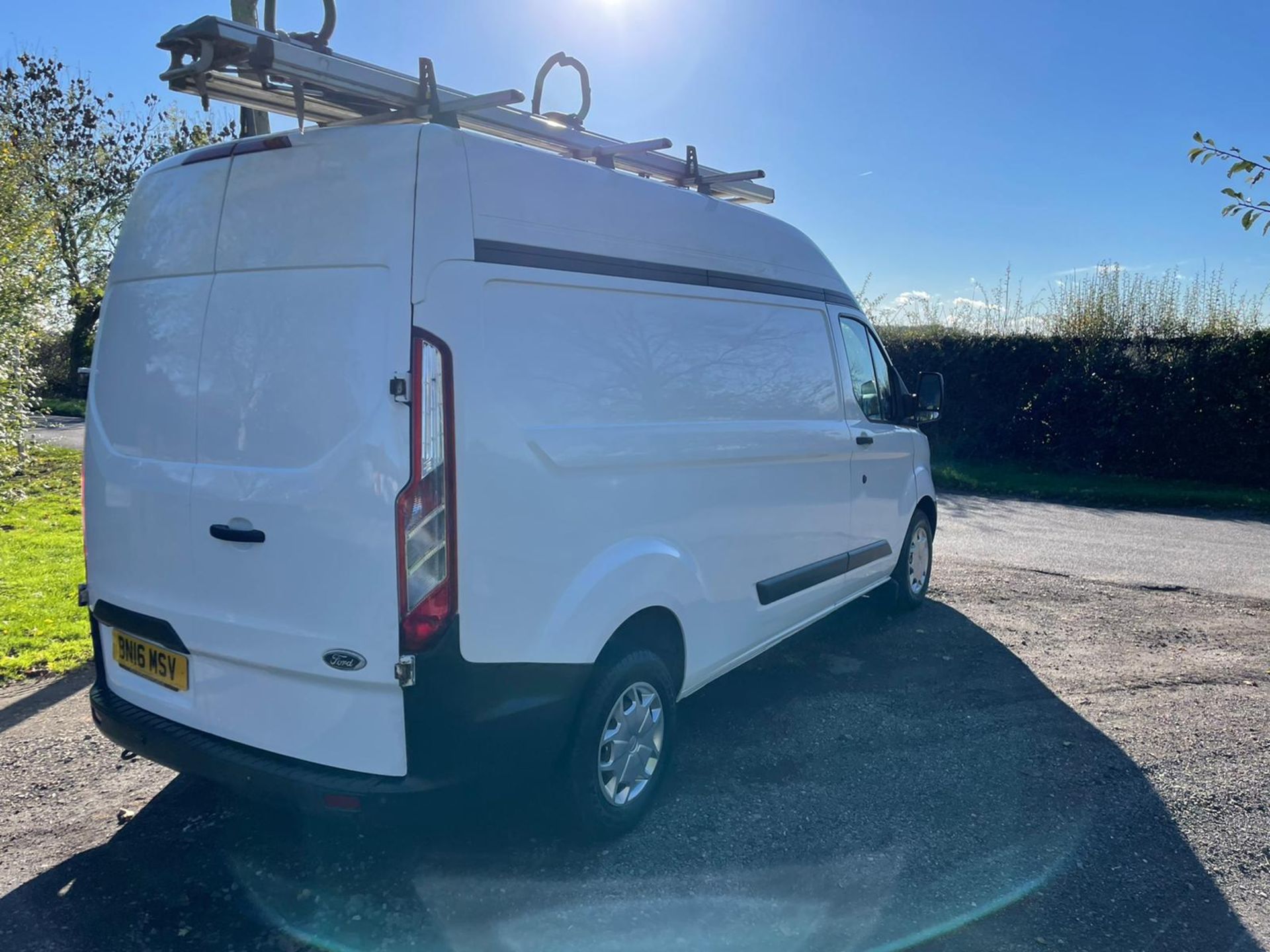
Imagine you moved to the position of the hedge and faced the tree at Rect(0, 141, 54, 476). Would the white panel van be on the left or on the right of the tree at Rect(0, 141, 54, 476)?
left

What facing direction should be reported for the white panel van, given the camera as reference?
facing away from the viewer and to the right of the viewer

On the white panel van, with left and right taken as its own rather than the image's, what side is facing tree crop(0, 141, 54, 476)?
left

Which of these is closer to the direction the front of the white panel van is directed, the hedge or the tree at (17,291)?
the hedge

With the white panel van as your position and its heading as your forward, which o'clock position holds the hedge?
The hedge is roughly at 12 o'clock from the white panel van.
